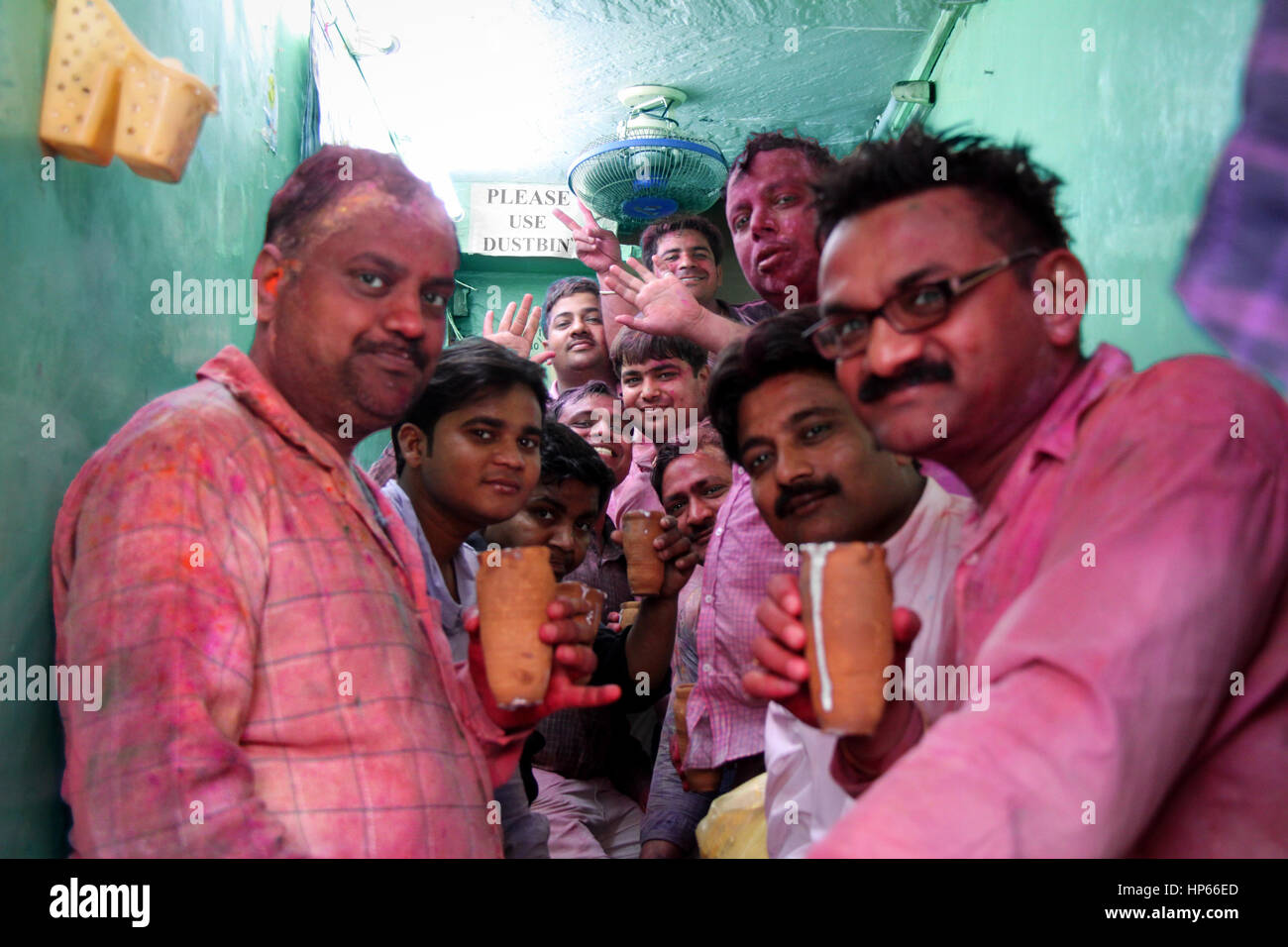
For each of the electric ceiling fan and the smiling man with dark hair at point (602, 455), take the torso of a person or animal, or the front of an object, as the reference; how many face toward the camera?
2

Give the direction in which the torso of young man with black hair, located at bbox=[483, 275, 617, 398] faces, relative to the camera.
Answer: toward the camera

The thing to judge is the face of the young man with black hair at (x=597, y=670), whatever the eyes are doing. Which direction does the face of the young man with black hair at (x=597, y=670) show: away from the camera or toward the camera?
toward the camera

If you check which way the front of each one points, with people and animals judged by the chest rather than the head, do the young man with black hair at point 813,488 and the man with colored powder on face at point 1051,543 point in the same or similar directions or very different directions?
same or similar directions

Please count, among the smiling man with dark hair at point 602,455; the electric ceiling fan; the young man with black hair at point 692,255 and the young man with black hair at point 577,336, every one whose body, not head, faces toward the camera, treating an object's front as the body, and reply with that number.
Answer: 4

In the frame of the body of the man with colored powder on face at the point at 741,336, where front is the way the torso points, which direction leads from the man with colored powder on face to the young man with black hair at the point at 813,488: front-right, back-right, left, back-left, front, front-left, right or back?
front-left

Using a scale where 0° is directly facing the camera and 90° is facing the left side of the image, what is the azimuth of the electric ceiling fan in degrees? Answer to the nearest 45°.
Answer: approximately 0°

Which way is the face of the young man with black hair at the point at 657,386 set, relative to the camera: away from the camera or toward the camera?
toward the camera

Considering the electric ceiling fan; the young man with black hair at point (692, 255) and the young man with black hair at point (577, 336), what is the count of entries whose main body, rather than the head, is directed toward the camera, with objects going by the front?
3

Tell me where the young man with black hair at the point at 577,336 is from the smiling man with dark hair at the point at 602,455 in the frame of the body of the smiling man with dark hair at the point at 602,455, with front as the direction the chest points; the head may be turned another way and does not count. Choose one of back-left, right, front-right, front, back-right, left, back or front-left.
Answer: back
